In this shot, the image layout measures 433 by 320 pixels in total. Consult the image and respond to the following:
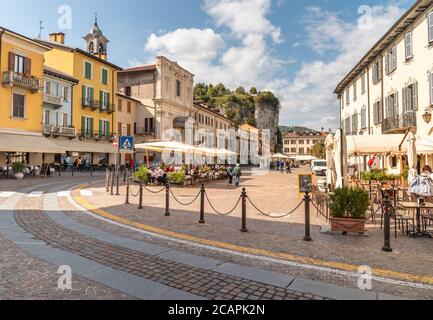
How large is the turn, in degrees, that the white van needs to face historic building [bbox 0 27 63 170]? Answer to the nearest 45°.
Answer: approximately 45° to its right

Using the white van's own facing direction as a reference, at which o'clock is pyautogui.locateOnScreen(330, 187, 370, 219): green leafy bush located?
The green leafy bush is roughly at 12 o'clock from the white van.

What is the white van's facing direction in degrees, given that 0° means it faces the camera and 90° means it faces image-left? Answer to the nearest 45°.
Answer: approximately 0°

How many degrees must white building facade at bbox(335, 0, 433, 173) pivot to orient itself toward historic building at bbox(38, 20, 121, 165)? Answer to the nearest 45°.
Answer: approximately 45° to its right

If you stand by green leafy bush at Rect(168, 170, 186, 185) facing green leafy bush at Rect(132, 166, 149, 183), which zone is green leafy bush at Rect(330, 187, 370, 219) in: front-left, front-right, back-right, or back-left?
back-left

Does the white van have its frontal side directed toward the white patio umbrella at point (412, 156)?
yes

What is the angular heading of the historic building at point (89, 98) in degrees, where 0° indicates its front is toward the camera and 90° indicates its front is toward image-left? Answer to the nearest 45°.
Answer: approximately 315°

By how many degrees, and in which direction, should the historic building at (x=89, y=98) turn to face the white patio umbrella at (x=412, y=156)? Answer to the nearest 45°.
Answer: approximately 45° to its right

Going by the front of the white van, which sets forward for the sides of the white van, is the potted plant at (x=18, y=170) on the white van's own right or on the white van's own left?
on the white van's own right

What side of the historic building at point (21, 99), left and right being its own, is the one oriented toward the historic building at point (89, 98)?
left
